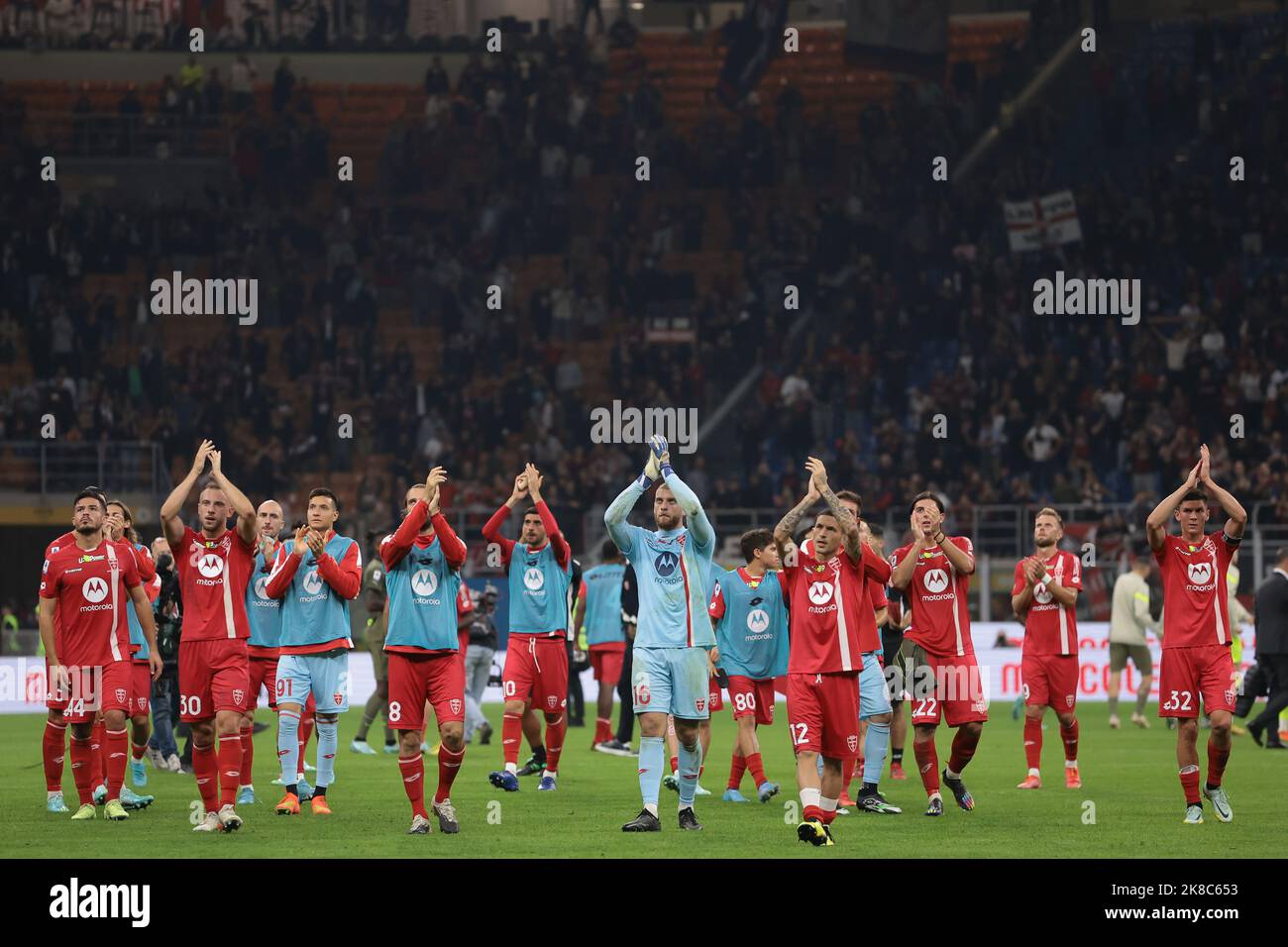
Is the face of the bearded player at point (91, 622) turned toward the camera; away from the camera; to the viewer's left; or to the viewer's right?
toward the camera

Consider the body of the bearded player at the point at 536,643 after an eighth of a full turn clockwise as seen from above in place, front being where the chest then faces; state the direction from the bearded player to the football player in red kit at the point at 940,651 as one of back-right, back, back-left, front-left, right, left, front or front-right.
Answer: left

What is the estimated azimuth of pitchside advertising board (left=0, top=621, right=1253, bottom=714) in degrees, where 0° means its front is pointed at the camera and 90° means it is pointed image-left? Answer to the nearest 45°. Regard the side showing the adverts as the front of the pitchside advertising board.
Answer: approximately 0°

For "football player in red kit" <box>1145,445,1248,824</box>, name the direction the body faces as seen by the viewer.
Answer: toward the camera

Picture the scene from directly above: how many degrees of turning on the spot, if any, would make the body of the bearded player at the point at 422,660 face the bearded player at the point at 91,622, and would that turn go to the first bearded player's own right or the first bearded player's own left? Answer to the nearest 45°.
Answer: approximately 90° to the first bearded player's own right

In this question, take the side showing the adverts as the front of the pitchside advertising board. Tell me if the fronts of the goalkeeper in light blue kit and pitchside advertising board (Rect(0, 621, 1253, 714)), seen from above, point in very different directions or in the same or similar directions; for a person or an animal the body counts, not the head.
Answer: same or similar directions

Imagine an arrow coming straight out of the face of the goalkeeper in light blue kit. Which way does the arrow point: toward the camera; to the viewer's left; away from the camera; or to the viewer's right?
toward the camera

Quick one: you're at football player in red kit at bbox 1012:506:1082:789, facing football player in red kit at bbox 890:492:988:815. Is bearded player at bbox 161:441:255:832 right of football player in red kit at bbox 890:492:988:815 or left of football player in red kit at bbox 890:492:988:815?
right

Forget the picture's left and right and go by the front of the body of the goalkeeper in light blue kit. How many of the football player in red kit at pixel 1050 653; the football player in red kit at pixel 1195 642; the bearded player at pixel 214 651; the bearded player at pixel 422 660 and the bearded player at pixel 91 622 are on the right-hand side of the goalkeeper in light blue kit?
3

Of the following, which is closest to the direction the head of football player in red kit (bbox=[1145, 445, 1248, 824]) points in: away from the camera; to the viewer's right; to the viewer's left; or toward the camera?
toward the camera

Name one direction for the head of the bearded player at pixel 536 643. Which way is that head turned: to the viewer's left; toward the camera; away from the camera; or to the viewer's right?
toward the camera

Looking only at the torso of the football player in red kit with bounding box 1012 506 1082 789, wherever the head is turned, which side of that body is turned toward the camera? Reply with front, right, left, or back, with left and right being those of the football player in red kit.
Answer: front

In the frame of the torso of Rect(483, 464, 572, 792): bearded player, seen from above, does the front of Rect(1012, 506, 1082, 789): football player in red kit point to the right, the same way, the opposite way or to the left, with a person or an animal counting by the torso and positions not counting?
the same way

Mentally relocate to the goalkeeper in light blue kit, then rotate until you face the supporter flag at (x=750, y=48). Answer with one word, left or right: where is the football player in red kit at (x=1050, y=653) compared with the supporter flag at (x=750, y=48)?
right

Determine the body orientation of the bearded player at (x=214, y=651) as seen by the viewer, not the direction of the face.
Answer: toward the camera

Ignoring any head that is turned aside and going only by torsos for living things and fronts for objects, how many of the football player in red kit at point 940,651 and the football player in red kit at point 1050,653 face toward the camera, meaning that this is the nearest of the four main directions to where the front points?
2
